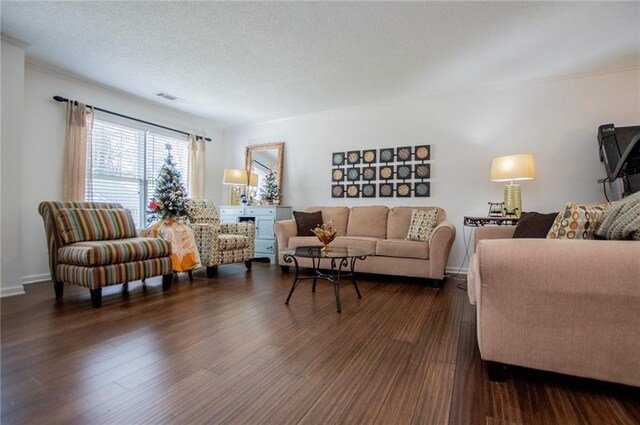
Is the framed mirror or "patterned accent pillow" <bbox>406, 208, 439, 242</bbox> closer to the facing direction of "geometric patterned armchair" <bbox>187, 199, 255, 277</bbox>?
the patterned accent pillow

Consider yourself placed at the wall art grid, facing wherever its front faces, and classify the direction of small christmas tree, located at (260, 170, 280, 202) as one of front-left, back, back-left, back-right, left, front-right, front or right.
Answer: right

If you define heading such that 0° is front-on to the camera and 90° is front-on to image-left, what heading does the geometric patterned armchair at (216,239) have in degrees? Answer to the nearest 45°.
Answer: approximately 315°

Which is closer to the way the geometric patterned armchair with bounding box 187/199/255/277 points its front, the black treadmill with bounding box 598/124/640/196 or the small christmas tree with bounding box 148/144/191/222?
the black treadmill

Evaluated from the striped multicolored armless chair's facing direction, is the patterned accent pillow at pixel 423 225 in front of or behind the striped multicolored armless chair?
in front

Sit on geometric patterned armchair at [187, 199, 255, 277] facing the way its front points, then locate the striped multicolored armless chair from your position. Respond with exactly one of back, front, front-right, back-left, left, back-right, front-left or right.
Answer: right

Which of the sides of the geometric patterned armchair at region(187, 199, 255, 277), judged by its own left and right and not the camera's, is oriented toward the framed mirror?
left

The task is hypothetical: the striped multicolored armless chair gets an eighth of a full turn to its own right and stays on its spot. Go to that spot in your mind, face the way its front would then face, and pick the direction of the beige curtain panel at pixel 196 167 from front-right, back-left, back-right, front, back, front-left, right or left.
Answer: back-left

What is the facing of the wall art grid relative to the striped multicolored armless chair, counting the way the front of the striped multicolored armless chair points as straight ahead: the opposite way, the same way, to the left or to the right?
to the right

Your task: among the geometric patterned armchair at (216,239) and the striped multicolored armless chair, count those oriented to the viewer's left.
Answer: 0
